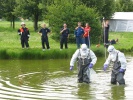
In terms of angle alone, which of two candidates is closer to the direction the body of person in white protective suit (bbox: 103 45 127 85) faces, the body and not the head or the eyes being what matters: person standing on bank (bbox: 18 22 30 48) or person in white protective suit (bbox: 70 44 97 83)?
the person in white protective suit

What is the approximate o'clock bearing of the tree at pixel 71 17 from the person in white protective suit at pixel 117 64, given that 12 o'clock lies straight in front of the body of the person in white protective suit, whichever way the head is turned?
The tree is roughly at 4 o'clock from the person in white protective suit.

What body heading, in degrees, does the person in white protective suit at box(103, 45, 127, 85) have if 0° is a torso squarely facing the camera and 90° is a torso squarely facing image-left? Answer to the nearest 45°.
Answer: approximately 45°

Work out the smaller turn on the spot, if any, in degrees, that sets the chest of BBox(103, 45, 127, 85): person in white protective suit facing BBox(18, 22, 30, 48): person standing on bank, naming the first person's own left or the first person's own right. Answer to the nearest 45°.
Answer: approximately 90° to the first person's own right

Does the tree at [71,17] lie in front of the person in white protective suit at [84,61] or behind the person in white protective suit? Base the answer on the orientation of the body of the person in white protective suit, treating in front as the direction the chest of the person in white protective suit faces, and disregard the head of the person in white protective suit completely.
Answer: behind

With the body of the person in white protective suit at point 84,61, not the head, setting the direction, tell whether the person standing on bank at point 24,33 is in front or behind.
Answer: behind

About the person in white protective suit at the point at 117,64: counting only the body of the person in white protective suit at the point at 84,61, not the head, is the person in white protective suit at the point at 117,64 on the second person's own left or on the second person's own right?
on the second person's own left

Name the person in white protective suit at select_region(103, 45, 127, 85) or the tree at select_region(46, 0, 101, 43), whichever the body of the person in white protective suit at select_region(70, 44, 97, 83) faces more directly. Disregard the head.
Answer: the person in white protective suit

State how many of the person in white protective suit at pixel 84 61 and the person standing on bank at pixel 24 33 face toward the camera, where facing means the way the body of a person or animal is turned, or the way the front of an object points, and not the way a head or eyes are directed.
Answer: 2

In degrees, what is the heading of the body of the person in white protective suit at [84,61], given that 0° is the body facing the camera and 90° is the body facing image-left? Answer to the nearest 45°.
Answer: approximately 0°

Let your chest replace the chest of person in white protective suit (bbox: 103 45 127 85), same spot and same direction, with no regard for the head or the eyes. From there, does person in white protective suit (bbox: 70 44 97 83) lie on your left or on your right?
on your right
